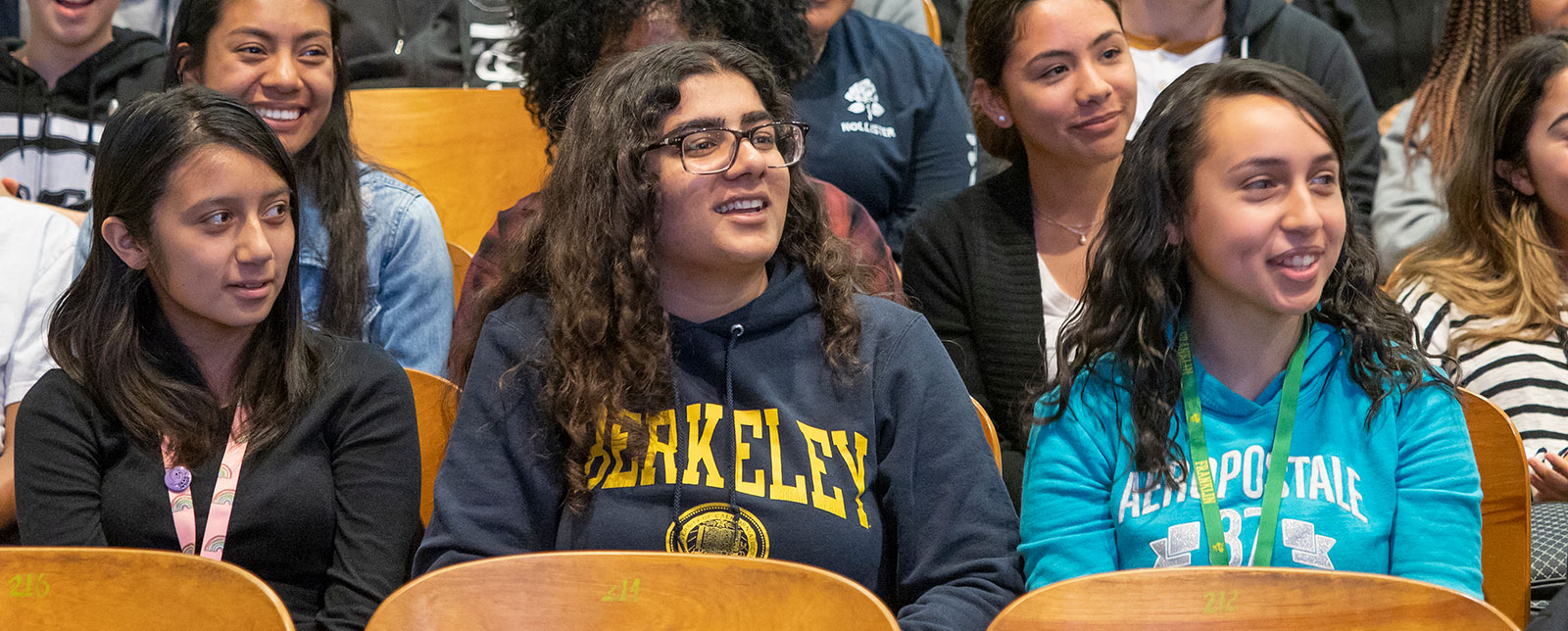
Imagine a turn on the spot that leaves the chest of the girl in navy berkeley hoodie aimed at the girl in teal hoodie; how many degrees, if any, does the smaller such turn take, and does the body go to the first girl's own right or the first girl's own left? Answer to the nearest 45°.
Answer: approximately 90° to the first girl's own left

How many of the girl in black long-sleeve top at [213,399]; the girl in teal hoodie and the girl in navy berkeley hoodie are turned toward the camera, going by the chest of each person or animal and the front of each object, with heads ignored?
3

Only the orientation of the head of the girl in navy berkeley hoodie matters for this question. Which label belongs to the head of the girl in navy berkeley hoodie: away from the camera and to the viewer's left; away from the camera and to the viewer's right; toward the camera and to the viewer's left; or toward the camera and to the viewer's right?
toward the camera and to the viewer's right

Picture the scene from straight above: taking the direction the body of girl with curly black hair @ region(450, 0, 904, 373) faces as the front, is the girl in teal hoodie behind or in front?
in front

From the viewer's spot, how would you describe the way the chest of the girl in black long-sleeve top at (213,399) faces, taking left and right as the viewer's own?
facing the viewer

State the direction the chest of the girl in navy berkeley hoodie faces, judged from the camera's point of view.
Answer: toward the camera

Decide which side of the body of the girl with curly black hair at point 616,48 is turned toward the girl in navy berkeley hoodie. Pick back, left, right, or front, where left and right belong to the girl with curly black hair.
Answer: front

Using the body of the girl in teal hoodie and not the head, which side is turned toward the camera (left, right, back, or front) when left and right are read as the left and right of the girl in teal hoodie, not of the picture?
front

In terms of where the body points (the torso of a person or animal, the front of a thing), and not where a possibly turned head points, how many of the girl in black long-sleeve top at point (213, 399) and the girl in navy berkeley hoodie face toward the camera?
2
